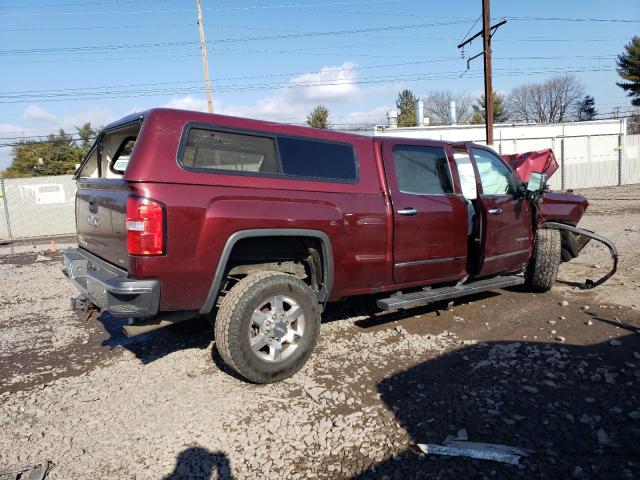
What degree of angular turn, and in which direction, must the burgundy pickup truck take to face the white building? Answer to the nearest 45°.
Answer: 0° — it already faces it

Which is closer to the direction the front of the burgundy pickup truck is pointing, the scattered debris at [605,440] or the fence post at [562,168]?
the fence post

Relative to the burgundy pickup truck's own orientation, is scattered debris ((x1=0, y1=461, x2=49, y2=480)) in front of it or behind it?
behind

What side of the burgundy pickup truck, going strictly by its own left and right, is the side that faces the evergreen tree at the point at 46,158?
left

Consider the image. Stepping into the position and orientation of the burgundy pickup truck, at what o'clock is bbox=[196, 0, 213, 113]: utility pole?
The utility pole is roughly at 10 o'clock from the burgundy pickup truck.

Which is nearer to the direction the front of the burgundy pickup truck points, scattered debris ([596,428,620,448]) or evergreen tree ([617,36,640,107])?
the evergreen tree

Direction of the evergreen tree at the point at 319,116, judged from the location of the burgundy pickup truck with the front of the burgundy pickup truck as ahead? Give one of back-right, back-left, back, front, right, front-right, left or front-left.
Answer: front-left

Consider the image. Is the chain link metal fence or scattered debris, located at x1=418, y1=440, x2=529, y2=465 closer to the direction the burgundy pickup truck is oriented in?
the chain link metal fence

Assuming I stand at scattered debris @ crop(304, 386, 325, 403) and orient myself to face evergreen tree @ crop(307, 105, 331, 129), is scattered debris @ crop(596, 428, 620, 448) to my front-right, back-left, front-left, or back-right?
back-right

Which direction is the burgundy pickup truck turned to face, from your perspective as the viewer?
facing away from the viewer and to the right of the viewer

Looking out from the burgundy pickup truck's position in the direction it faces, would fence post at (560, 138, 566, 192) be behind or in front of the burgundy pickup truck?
in front

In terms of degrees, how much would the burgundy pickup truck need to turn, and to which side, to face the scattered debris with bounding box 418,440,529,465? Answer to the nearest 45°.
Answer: approximately 90° to its right

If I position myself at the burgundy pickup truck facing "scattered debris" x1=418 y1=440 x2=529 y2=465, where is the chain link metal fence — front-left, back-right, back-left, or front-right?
back-left
